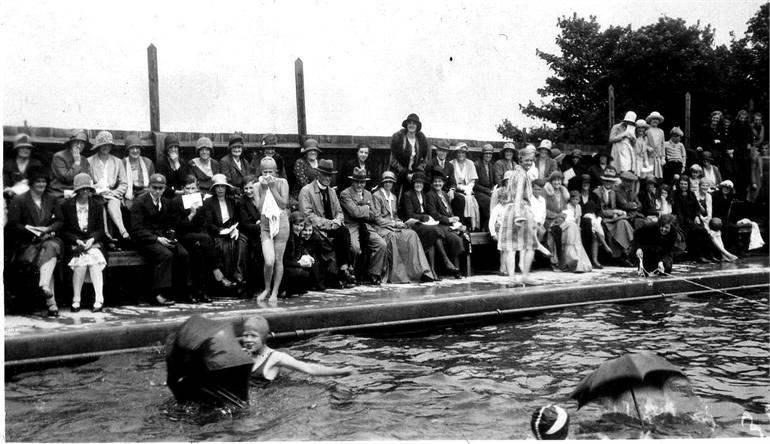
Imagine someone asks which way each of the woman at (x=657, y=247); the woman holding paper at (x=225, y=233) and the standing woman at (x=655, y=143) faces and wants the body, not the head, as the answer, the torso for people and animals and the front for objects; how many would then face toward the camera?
3

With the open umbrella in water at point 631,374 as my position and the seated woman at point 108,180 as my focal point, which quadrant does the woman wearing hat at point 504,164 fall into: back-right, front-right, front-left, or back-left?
front-right

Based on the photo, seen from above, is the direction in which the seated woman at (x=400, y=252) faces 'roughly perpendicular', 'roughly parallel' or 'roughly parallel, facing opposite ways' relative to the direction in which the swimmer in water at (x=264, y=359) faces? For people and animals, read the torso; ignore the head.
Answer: roughly perpendicular

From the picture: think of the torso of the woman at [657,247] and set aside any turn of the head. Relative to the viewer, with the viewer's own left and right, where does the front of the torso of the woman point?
facing the viewer

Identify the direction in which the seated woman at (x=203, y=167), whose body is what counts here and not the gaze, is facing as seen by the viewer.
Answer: toward the camera

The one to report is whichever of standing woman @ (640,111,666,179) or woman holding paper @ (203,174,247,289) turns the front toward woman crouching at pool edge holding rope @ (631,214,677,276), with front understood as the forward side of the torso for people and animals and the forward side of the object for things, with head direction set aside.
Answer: the standing woman

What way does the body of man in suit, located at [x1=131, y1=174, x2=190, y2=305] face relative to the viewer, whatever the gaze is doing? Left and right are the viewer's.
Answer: facing the viewer and to the right of the viewer

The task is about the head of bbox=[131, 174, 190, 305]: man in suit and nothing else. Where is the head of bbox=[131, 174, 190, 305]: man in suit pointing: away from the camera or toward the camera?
toward the camera

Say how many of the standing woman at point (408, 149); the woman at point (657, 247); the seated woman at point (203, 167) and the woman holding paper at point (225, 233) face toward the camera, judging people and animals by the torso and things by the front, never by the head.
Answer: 4

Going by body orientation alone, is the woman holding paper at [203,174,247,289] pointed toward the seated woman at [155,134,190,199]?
no

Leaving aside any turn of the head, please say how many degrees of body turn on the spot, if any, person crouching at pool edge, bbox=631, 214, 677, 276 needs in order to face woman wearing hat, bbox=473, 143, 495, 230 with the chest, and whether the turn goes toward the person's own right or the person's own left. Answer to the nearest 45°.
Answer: approximately 90° to the person's own right

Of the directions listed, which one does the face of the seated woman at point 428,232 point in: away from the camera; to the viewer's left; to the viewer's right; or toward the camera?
toward the camera

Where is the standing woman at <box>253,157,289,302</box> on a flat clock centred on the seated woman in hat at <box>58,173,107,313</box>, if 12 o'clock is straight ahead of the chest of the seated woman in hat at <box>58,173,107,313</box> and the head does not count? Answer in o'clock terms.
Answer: the standing woman at <box>253,157,289,302</box> is roughly at 9 o'clock from the seated woman in hat at <box>58,173,107,313</box>.

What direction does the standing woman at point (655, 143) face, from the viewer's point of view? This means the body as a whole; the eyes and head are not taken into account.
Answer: toward the camera
